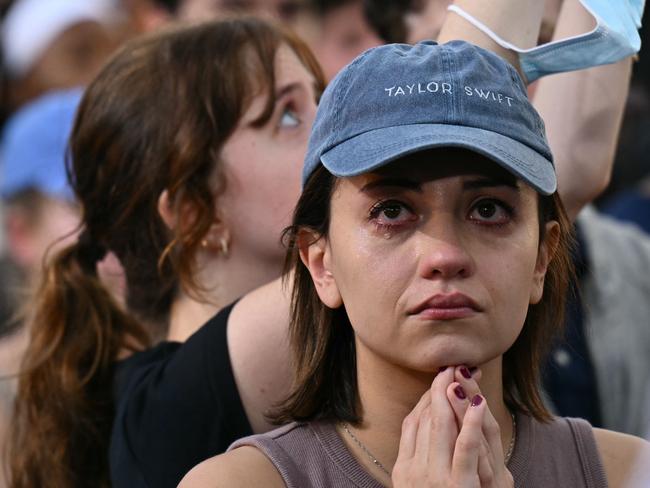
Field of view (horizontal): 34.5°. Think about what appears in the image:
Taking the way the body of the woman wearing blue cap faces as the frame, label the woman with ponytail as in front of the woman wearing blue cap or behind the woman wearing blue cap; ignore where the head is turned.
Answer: behind

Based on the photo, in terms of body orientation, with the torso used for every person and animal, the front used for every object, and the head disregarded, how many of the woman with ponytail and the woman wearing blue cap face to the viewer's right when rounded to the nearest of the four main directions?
1

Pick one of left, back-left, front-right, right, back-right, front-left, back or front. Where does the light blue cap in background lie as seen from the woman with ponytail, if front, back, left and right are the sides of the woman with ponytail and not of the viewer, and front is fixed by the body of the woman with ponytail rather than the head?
left

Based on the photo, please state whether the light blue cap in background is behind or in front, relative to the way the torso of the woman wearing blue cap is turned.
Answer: behind

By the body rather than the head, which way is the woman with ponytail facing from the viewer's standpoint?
to the viewer's right

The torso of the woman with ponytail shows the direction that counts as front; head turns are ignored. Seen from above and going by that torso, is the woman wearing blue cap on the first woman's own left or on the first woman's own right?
on the first woman's own right

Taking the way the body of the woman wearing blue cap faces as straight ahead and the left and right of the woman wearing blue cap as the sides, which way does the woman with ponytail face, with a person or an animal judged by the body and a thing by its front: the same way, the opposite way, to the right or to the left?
to the left
